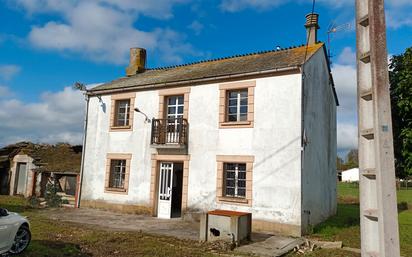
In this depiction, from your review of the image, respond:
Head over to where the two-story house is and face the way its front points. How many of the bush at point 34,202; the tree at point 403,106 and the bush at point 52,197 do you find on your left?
1

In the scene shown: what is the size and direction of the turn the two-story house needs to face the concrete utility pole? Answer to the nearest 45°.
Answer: approximately 45° to its left

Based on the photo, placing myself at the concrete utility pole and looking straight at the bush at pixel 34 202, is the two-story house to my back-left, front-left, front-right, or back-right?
front-right

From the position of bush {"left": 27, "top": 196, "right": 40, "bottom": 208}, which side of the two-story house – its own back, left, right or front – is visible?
right

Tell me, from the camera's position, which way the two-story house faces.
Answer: facing the viewer and to the left of the viewer

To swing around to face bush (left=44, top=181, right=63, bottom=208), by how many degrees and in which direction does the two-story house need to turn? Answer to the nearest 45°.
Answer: approximately 90° to its right
